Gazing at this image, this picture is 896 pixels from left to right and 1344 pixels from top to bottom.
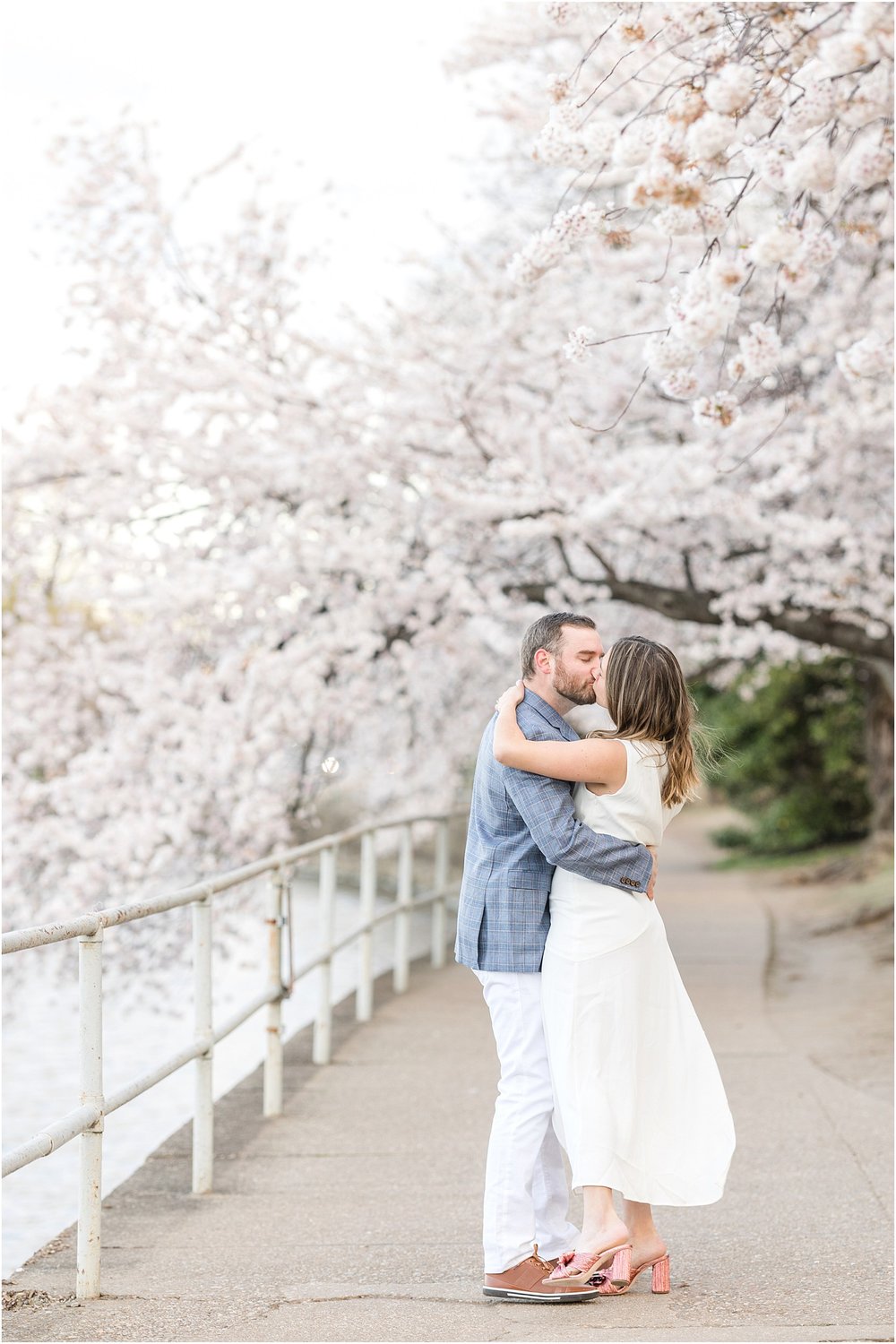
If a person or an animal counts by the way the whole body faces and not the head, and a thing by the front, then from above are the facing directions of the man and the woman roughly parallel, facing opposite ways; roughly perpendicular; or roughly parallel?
roughly parallel, facing opposite ways

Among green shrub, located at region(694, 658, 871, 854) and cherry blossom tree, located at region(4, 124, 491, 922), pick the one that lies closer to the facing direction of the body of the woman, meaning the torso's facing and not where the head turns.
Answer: the cherry blossom tree

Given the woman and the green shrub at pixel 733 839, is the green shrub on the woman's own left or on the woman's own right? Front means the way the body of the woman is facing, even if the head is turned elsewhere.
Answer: on the woman's own right

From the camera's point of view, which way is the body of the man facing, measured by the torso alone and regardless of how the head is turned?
to the viewer's right

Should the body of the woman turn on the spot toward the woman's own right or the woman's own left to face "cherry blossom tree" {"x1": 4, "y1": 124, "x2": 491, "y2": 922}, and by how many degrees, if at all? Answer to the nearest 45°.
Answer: approximately 45° to the woman's own right

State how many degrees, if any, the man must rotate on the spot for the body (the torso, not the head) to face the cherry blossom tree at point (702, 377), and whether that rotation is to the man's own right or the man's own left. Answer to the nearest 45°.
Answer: approximately 90° to the man's own left

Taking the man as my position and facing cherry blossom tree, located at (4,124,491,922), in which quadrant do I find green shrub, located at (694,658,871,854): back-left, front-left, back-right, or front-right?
front-right

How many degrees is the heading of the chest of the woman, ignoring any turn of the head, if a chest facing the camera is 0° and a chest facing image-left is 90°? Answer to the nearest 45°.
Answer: approximately 90°

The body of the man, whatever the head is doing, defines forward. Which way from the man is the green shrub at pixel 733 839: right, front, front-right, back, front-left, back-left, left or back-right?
left

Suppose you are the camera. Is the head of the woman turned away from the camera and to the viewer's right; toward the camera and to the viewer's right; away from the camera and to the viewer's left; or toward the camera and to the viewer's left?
away from the camera and to the viewer's left

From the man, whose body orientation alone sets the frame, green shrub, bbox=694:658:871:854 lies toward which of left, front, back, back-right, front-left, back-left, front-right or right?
left
